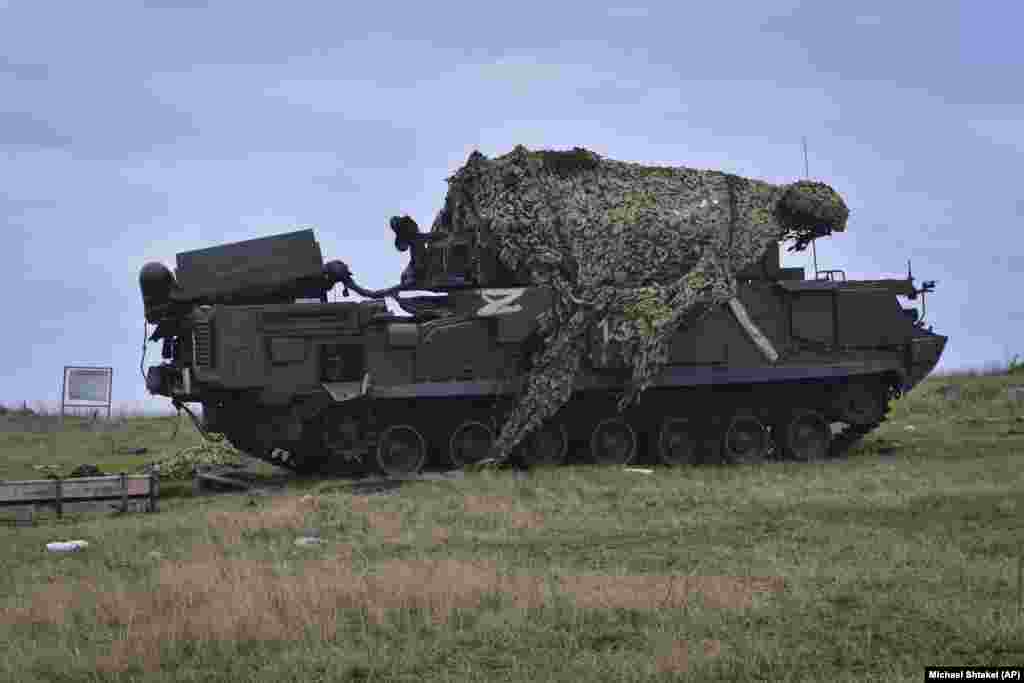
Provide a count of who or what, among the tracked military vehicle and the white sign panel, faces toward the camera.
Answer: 1

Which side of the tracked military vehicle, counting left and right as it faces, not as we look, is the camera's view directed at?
right

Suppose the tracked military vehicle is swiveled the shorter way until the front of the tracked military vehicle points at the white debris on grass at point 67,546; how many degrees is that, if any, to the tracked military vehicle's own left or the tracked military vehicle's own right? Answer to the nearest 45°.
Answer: approximately 135° to the tracked military vehicle's own right

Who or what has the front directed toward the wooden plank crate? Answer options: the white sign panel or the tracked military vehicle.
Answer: the white sign panel

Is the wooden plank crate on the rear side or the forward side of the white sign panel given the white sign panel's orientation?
on the forward side

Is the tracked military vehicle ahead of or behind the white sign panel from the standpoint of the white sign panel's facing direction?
ahead

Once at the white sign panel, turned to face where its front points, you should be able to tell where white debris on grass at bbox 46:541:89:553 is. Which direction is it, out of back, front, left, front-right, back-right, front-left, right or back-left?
front

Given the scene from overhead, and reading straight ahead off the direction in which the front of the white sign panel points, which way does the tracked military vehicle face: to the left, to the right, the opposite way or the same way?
to the left

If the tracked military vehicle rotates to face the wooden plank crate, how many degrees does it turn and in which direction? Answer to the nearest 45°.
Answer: approximately 135° to its right

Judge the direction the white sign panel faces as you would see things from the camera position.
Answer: facing the viewer

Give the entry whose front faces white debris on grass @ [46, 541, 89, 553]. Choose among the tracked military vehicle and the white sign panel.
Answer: the white sign panel

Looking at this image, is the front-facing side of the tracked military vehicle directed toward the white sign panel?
no

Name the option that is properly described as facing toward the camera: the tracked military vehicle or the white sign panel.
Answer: the white sign panel
